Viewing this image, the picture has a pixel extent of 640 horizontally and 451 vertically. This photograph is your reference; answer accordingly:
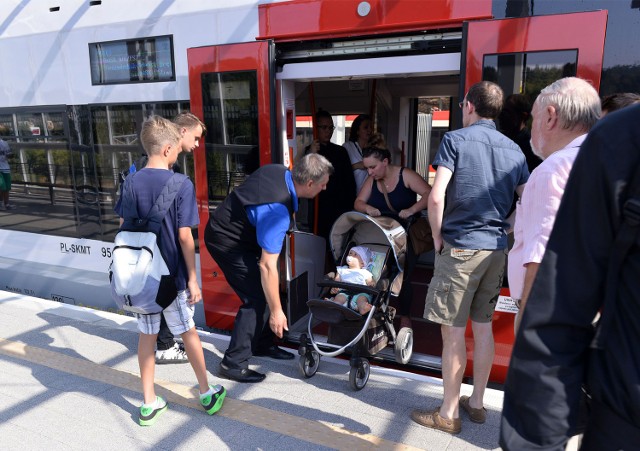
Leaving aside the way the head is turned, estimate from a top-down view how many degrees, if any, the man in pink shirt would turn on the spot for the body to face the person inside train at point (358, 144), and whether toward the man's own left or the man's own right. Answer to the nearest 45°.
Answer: approximately 45° to the man's own right

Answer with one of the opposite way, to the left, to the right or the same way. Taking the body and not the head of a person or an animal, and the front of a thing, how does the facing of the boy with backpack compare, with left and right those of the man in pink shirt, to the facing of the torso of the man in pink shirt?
to the right

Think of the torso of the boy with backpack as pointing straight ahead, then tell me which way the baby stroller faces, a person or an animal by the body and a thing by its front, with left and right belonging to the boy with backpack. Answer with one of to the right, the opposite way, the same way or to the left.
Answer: the opposite way

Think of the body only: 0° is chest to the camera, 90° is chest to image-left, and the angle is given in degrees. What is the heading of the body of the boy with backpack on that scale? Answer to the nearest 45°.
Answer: approximately 225°

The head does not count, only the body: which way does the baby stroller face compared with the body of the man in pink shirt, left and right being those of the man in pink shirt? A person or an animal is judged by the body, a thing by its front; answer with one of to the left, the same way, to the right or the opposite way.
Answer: to the left

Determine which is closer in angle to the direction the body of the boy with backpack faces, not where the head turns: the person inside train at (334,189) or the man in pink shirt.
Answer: the person inside train

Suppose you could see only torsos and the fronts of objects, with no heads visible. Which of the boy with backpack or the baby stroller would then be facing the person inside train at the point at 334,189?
the boy with backpack

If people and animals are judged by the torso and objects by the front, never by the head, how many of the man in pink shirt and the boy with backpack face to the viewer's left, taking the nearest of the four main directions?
1

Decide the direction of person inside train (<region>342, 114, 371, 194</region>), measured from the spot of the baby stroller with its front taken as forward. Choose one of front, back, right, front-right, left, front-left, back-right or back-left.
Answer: back-right

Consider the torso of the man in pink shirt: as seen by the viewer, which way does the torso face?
to the viewer's left

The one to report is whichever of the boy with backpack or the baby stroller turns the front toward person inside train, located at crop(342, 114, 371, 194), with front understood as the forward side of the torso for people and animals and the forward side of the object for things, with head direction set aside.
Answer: the boy with backpack

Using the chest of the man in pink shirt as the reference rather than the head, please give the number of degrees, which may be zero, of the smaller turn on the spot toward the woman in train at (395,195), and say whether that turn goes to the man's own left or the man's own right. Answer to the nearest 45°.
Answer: approximately 45° to the man's own right

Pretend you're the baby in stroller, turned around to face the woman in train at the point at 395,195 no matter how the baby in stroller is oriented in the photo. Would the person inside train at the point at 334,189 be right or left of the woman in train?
left

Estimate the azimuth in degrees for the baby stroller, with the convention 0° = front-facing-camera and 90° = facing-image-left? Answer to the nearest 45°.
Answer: approximately 45°

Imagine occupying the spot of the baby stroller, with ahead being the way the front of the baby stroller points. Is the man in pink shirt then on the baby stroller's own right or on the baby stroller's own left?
on the baby stroller's own left
